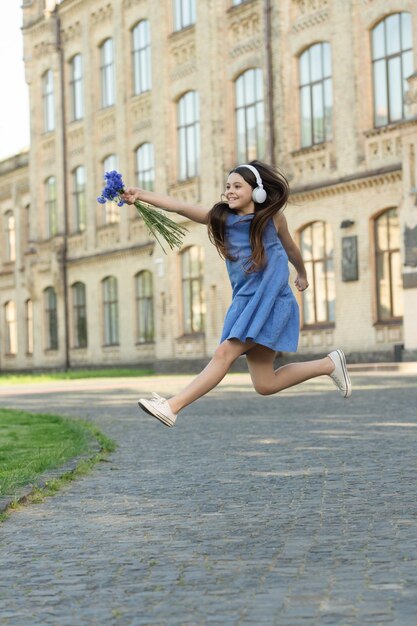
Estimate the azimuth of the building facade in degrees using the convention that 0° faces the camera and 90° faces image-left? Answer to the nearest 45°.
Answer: approximately 45°

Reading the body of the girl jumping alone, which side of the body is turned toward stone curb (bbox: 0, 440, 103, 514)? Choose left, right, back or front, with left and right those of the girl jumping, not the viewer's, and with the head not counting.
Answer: front

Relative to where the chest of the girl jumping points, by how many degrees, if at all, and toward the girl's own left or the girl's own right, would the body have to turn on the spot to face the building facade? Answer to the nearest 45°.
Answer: approximately 135° to the girl's own right

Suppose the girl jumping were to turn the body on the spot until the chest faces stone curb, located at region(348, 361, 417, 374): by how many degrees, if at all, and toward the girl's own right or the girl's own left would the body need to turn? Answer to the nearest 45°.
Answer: approximately 135° to the girl's own right

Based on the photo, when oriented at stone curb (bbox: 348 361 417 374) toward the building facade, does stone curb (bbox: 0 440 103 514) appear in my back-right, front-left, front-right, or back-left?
back-left

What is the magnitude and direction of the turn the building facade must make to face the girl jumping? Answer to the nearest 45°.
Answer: approximately 45° to its left

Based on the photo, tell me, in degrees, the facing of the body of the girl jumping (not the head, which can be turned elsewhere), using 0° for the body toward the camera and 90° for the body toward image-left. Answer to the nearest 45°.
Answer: approximately 45°

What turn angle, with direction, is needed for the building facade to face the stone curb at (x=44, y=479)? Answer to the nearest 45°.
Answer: approximately 45° to its left
